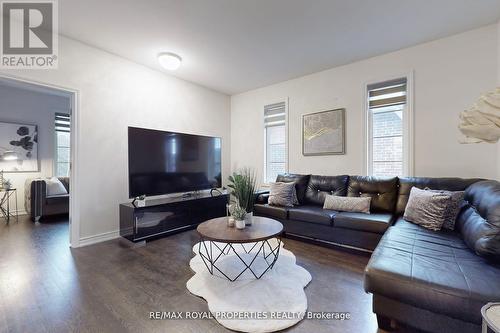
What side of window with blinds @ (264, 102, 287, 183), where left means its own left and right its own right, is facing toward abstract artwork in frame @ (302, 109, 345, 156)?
left

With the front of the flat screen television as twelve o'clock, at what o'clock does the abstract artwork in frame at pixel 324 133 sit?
The abstract artwork in frame is roughly at 11 o'clock from the flat screen television.

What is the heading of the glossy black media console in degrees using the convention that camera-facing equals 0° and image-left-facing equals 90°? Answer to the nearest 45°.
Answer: approximately 315°

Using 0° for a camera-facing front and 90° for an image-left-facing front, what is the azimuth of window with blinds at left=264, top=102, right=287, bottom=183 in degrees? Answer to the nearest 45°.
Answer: approximately 45°

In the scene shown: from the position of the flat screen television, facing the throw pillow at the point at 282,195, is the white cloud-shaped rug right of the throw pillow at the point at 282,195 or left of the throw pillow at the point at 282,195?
right

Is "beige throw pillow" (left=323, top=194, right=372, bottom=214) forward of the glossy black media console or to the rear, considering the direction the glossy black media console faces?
forward

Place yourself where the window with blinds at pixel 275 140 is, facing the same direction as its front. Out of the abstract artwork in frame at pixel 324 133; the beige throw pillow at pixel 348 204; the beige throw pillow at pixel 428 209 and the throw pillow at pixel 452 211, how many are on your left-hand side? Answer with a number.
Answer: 4

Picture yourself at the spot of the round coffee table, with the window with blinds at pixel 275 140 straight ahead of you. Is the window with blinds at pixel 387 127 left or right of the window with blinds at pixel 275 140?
right

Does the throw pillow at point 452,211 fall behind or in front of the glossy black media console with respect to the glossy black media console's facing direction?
in front

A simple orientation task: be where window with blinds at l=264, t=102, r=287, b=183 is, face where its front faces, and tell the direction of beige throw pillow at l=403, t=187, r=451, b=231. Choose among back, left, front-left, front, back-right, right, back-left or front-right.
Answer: left

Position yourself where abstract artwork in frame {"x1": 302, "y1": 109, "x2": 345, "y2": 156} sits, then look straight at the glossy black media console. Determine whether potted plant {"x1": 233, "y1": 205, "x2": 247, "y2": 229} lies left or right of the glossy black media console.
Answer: left

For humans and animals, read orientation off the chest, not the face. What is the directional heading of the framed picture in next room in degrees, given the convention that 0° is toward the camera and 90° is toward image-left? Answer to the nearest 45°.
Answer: approximately 0°
